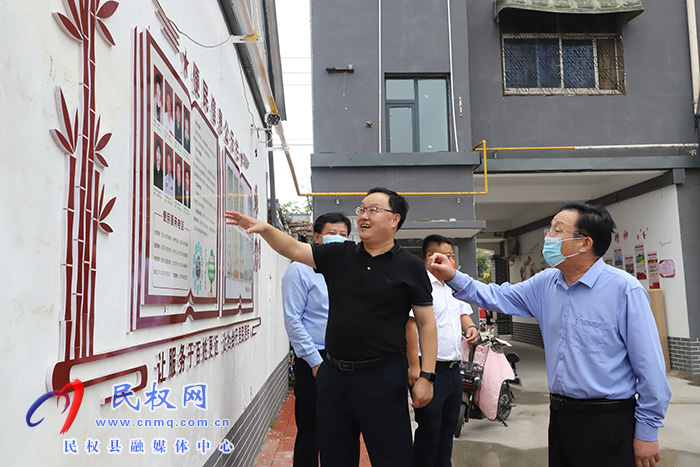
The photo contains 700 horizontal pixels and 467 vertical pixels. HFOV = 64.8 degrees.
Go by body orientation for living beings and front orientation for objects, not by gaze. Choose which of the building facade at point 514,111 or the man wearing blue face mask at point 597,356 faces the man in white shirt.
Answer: the building facade

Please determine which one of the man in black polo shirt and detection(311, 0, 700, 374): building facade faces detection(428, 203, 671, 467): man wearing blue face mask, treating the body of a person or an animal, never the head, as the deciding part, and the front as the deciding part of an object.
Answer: the building facade

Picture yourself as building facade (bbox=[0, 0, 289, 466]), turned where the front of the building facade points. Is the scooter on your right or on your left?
on your left

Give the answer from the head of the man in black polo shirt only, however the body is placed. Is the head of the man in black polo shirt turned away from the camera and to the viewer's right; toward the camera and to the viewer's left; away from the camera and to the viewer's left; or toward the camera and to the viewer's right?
toward the camera and to the viewer's left

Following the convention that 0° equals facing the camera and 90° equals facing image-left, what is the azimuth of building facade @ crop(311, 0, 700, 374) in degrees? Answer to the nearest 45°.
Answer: approximately 0°

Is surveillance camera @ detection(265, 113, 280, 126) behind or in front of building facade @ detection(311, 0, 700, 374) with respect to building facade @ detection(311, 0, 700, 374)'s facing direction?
in front

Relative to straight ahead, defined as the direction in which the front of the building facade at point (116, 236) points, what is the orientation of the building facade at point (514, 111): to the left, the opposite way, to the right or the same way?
to the right

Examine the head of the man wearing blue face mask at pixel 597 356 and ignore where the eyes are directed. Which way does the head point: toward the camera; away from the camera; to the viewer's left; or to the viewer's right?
to the viewer's left

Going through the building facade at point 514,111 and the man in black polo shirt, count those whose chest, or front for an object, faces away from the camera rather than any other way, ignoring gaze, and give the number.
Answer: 0

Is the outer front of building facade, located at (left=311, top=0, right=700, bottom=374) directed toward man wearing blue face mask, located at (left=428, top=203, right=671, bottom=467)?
yes

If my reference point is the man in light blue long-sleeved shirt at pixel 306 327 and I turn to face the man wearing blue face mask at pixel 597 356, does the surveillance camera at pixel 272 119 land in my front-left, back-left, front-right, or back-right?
back-left

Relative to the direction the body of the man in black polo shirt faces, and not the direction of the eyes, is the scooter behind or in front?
behind
